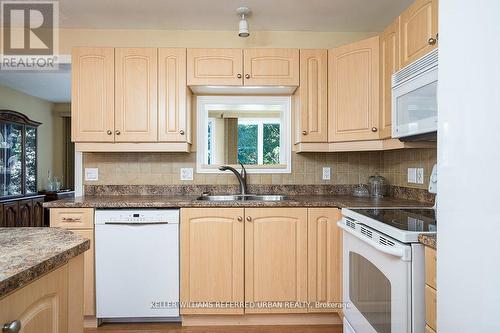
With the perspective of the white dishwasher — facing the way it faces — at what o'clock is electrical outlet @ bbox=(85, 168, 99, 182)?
The electrical outlet is roughly at 5 o'clock from the white dishwasher.

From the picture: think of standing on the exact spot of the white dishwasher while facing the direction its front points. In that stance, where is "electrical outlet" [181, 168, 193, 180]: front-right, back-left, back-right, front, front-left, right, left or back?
back-left

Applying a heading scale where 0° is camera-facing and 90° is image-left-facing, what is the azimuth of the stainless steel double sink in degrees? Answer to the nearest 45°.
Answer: approximately 0°

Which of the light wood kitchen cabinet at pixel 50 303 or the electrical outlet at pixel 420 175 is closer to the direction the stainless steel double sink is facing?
the light wood kitchen cabinet

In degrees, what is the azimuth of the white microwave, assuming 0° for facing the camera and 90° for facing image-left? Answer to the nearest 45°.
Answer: approximately 45°
